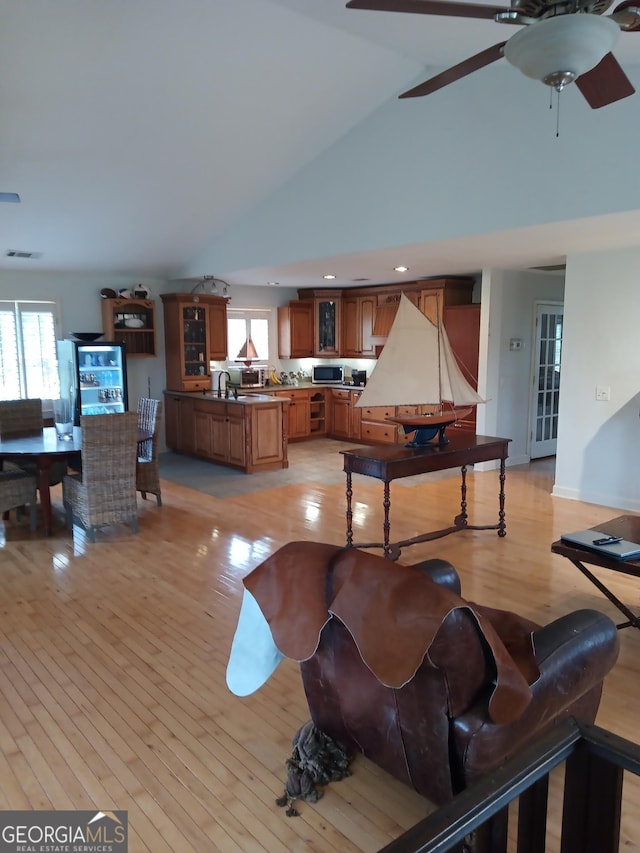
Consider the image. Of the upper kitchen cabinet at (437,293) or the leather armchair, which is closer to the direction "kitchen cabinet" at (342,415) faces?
the leather armchair

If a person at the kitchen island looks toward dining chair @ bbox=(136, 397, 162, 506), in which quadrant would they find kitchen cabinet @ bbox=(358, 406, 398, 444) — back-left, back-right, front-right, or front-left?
back-left

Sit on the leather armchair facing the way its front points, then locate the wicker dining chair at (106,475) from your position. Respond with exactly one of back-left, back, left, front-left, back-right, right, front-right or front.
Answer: left

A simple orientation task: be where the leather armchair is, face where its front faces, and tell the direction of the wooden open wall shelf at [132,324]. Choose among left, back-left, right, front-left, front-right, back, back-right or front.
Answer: left

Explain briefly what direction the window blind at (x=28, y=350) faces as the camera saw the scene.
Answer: facing the viewer

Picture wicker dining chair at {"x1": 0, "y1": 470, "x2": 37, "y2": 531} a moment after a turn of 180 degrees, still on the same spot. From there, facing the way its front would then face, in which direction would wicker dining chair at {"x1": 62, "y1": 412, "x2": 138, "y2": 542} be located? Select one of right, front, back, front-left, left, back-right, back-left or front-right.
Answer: back-left

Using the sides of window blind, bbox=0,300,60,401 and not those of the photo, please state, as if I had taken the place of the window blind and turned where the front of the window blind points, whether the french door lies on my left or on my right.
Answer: on my left

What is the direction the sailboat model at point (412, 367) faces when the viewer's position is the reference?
facing to the right of the viewer

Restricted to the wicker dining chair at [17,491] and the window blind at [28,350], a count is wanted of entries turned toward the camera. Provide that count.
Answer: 1

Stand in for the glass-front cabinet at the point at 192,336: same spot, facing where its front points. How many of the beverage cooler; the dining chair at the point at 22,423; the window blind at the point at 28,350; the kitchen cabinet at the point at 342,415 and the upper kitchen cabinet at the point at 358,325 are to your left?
2

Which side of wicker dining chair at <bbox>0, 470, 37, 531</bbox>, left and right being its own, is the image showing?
right

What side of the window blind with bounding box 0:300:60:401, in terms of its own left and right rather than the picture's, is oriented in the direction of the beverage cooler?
left

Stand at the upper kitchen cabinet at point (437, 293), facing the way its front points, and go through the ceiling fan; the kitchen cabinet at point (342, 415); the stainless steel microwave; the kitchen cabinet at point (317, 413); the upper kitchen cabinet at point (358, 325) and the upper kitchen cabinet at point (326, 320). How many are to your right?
5

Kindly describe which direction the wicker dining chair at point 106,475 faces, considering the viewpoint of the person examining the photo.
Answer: facing away from the viewer and to the left of the viewer

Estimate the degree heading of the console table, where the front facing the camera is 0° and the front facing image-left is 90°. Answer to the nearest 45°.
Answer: approximately 315°

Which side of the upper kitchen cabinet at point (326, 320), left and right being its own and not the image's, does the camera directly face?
front

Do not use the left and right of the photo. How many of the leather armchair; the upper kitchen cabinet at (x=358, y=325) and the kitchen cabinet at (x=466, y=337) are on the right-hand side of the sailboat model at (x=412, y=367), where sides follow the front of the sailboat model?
1

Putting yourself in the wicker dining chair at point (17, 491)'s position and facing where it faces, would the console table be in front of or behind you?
in front

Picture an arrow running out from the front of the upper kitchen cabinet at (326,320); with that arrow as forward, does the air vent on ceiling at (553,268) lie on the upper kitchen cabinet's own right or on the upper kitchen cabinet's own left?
on the upper kitchen cabinet's own left

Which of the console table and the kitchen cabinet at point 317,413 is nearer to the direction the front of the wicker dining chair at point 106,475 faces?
the kitchen cabinet

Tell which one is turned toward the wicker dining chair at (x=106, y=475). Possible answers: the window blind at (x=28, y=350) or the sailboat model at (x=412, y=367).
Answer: the window blind

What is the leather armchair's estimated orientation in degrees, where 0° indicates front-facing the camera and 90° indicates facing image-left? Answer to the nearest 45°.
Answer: approximately 225°
